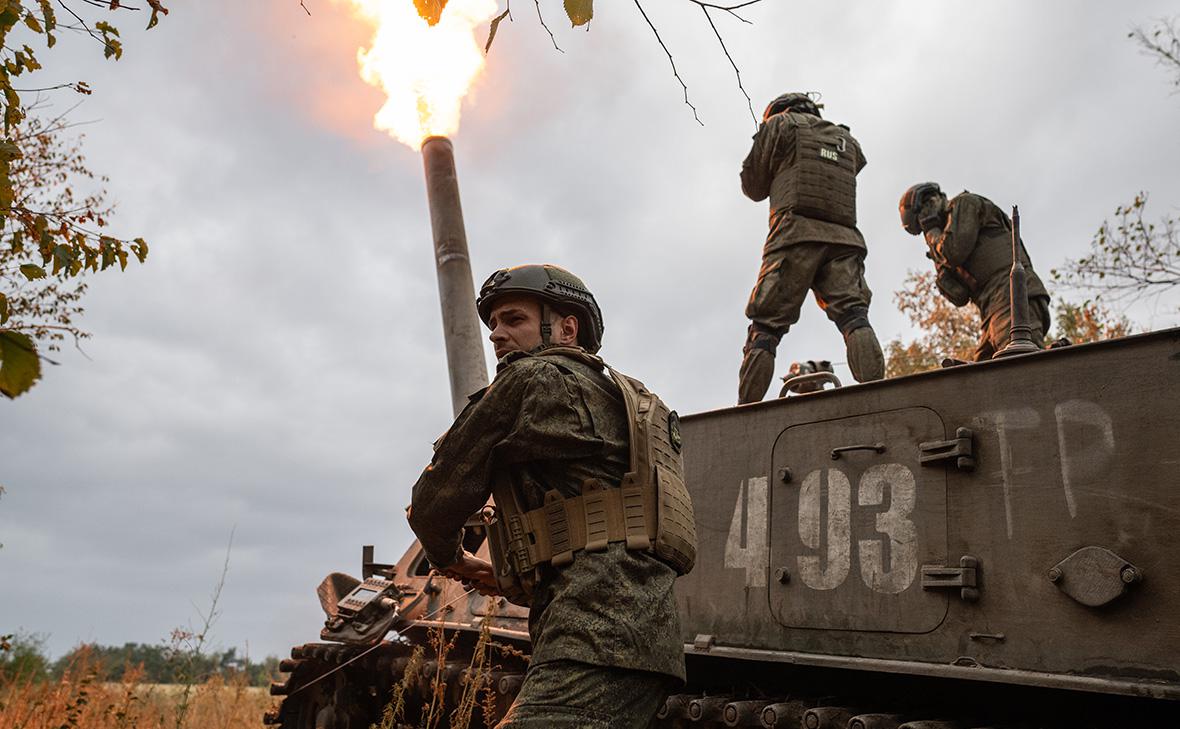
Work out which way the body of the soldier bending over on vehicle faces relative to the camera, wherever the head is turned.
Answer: to the viewer's left

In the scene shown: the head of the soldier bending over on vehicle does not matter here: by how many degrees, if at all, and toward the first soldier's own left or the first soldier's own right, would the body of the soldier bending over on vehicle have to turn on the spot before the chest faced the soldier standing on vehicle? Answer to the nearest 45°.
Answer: approximately 45° to the first soldier's own left

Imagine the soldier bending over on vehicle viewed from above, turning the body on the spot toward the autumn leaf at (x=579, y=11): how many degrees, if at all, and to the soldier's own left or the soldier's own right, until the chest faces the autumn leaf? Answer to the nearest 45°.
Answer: approximately 90° to the soldier's own left

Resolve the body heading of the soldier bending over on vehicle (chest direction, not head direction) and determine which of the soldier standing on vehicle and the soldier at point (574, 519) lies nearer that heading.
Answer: the soldier standing on vehicle

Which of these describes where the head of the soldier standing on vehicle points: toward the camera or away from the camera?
away from the camera

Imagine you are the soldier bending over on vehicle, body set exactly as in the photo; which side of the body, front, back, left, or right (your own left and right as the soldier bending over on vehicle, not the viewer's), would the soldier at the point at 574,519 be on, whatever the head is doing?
left

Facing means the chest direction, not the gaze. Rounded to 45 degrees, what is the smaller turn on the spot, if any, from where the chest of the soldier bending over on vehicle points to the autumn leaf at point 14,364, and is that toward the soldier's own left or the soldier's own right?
approximately 90° to the soldier's own left
